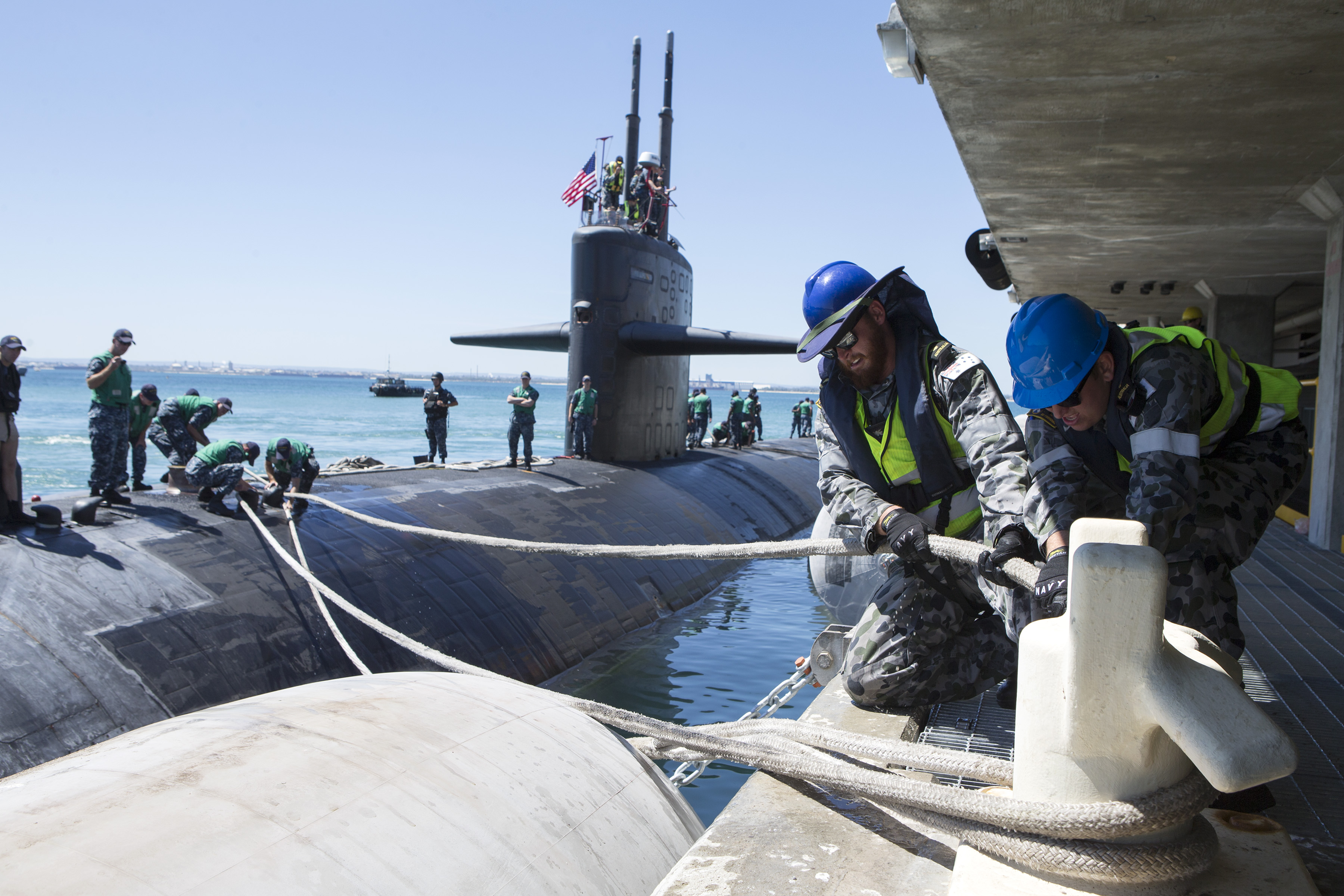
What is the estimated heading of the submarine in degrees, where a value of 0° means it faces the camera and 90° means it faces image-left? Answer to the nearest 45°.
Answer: approximately 45°

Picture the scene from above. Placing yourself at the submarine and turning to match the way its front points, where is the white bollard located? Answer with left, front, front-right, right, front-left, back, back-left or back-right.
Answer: front-left

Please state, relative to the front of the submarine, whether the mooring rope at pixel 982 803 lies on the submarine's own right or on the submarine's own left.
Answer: on the submarine's own left
